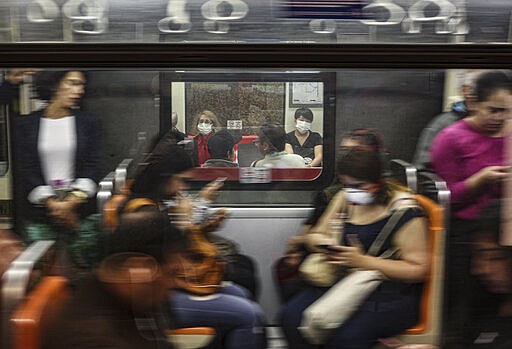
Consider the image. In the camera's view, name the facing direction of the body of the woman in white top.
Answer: toward the camera

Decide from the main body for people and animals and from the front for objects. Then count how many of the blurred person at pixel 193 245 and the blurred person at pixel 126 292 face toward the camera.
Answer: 0

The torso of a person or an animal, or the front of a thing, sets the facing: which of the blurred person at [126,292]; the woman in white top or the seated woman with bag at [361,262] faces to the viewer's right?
the blurred person

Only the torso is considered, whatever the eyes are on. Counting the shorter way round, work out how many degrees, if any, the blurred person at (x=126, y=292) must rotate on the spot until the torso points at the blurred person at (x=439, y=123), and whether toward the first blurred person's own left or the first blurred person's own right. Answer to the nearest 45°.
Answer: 0° — they already face them

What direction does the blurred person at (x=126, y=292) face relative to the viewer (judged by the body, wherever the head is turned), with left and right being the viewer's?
facing to the right of the viewer

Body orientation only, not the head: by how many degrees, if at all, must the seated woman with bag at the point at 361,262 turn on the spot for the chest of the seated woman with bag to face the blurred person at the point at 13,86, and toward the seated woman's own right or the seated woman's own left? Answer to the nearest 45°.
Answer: approximately 45° to the seated woman's own right

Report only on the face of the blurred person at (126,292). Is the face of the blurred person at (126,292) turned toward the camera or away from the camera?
away from the camera

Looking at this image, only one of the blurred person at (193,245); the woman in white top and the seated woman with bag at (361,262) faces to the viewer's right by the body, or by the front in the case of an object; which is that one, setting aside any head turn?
the blurred person

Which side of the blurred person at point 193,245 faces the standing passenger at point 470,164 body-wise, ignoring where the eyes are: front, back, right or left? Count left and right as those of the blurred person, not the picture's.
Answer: front
